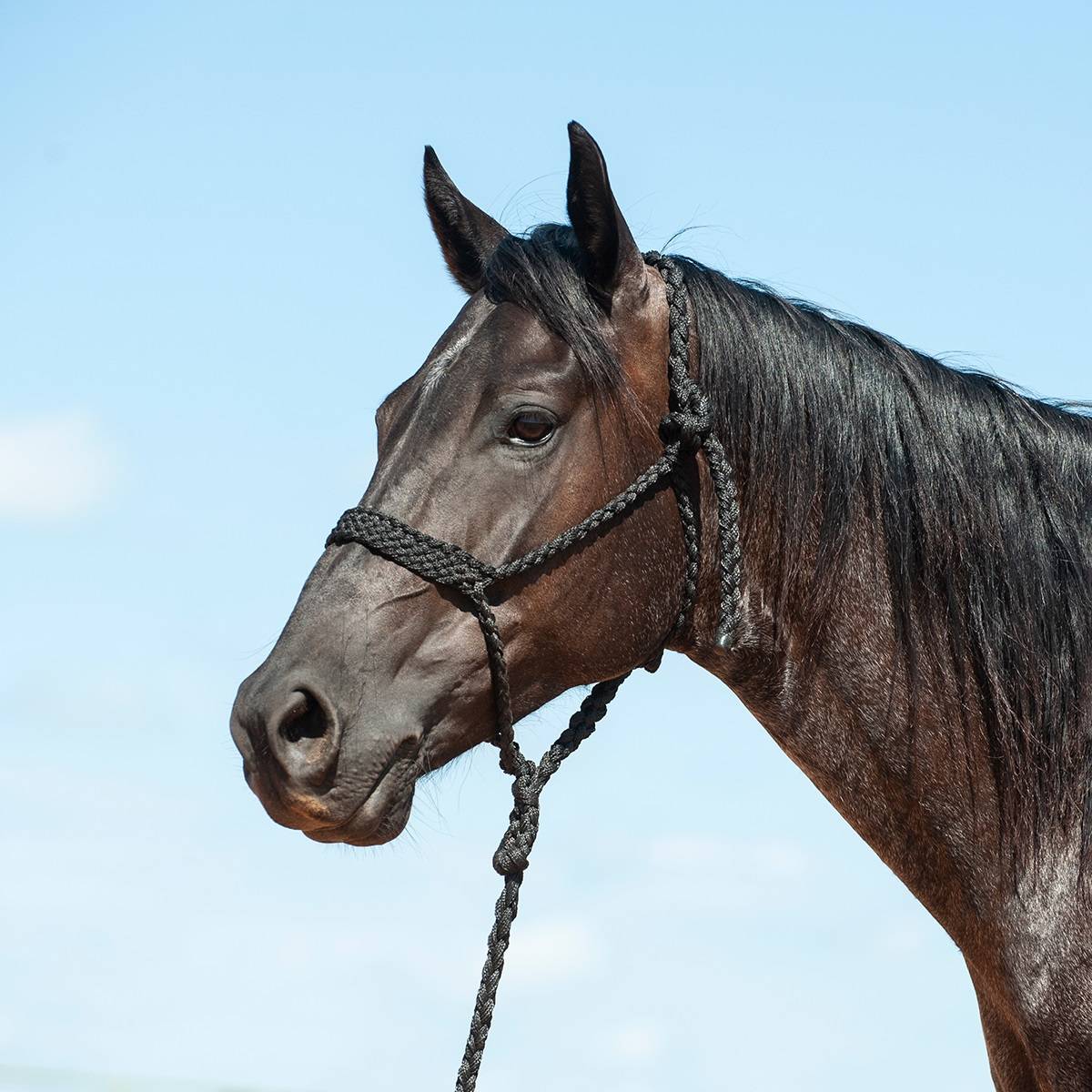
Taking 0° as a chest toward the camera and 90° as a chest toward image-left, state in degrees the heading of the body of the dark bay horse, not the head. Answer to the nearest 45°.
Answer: approximately 90°
